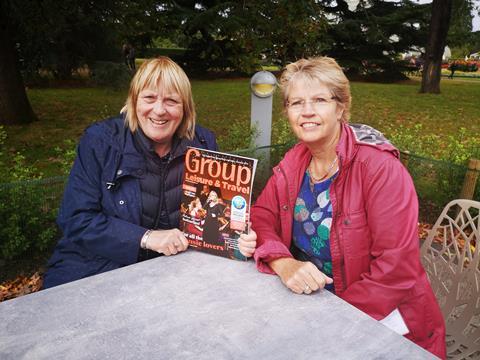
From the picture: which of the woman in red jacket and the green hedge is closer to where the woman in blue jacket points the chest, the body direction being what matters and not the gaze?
the woman in red jacket

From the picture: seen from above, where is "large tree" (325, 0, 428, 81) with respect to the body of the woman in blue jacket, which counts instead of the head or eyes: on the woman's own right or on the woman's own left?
on the woman's own left

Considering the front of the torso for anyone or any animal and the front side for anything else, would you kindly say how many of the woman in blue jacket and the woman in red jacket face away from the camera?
0

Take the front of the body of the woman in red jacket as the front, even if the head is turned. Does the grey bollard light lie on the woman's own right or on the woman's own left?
on the woman's own right

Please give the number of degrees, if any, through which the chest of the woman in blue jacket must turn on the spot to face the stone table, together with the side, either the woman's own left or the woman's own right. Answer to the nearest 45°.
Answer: approximately 45° to the woman's own right

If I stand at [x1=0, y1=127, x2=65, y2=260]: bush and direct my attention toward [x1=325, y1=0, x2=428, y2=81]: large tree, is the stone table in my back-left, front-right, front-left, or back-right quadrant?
back-right

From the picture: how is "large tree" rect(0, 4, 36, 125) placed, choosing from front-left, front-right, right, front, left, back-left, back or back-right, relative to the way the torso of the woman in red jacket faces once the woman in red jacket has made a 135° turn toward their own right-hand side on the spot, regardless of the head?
front-left

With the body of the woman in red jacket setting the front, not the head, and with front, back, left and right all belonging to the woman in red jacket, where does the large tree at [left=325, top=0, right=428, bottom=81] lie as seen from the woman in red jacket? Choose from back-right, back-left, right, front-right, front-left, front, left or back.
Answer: back-right

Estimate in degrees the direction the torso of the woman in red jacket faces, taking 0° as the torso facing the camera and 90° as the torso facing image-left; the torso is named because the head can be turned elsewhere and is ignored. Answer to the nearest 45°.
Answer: approximately 45°

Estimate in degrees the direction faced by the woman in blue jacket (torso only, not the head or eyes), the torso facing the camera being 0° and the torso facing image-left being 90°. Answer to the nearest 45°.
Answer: approximately 315°

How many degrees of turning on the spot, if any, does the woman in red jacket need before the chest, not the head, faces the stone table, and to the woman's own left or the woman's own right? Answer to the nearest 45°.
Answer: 0° — they already face it
